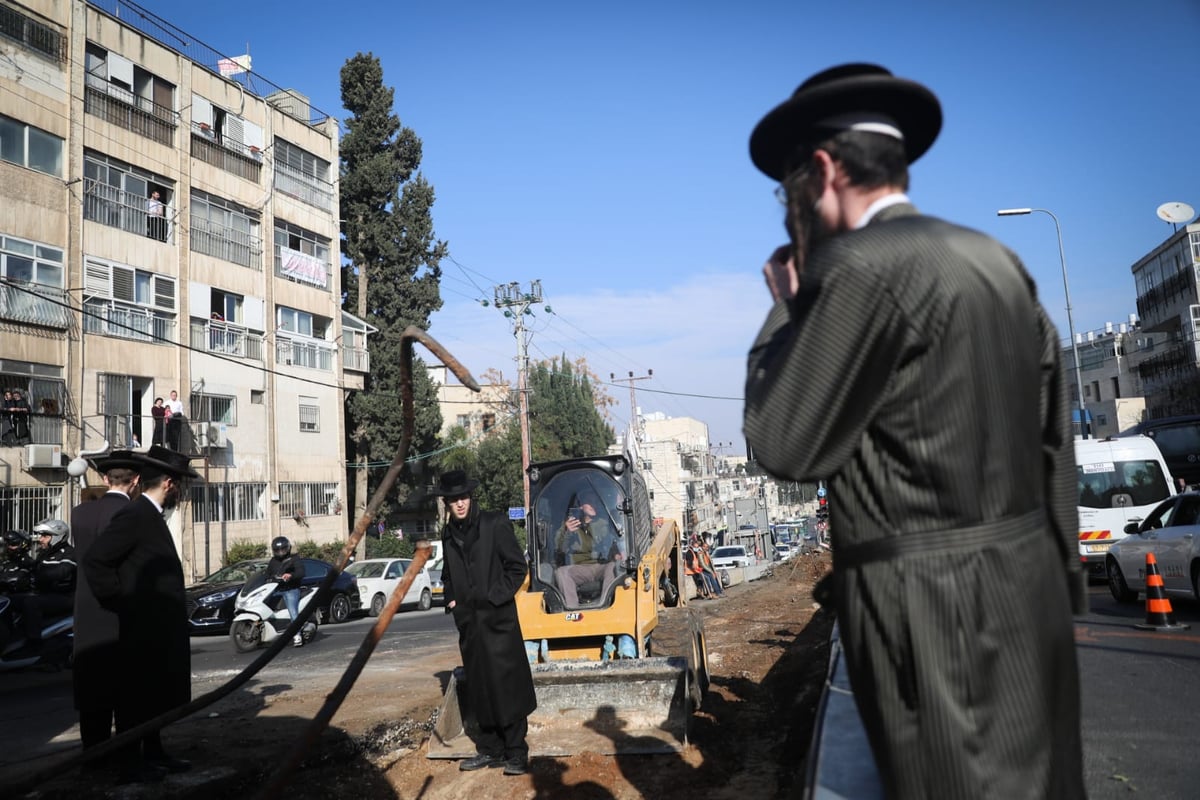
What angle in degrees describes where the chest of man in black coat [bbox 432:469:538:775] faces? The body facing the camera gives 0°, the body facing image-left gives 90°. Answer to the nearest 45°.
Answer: approximately 45°

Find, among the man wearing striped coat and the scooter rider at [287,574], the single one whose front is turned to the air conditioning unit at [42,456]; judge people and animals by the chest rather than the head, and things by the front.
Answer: the man wearing striped coat

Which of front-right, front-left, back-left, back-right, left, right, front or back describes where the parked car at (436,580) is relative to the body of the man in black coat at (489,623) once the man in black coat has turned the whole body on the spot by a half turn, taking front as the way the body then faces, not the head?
front-left

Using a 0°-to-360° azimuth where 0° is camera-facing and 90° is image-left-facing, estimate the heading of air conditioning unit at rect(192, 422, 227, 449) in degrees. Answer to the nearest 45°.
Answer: approximately 315°

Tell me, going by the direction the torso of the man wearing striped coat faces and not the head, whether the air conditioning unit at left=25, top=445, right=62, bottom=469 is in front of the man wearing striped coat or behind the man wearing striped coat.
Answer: in front

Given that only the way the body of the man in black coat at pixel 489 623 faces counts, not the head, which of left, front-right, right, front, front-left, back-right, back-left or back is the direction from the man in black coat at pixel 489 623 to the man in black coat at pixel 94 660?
front-right

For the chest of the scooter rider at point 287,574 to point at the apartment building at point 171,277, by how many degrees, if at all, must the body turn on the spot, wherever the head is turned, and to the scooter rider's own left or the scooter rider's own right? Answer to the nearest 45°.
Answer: approximately 135° to the scooter rider's own right

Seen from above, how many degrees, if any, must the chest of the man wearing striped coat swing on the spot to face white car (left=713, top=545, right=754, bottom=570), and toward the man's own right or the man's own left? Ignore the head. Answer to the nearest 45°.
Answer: approximately 45° to the man's own right

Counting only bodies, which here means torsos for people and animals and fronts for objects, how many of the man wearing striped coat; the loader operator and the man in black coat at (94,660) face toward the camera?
1

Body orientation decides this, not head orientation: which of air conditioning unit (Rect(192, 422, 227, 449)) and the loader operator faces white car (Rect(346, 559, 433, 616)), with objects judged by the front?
the air conditioning unit

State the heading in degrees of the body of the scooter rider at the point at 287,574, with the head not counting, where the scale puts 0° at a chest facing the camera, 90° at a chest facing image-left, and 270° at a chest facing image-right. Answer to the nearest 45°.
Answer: approximately 45°

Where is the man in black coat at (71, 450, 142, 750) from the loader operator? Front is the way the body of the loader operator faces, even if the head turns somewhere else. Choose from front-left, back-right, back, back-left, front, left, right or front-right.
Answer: front-right

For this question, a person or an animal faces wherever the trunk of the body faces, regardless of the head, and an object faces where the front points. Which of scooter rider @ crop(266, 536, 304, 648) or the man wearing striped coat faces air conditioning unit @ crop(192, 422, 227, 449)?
the man wearing striped coat

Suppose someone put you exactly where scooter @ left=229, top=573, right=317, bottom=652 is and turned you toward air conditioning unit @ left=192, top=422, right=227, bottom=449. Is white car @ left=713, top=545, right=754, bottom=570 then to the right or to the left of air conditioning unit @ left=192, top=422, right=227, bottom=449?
right
